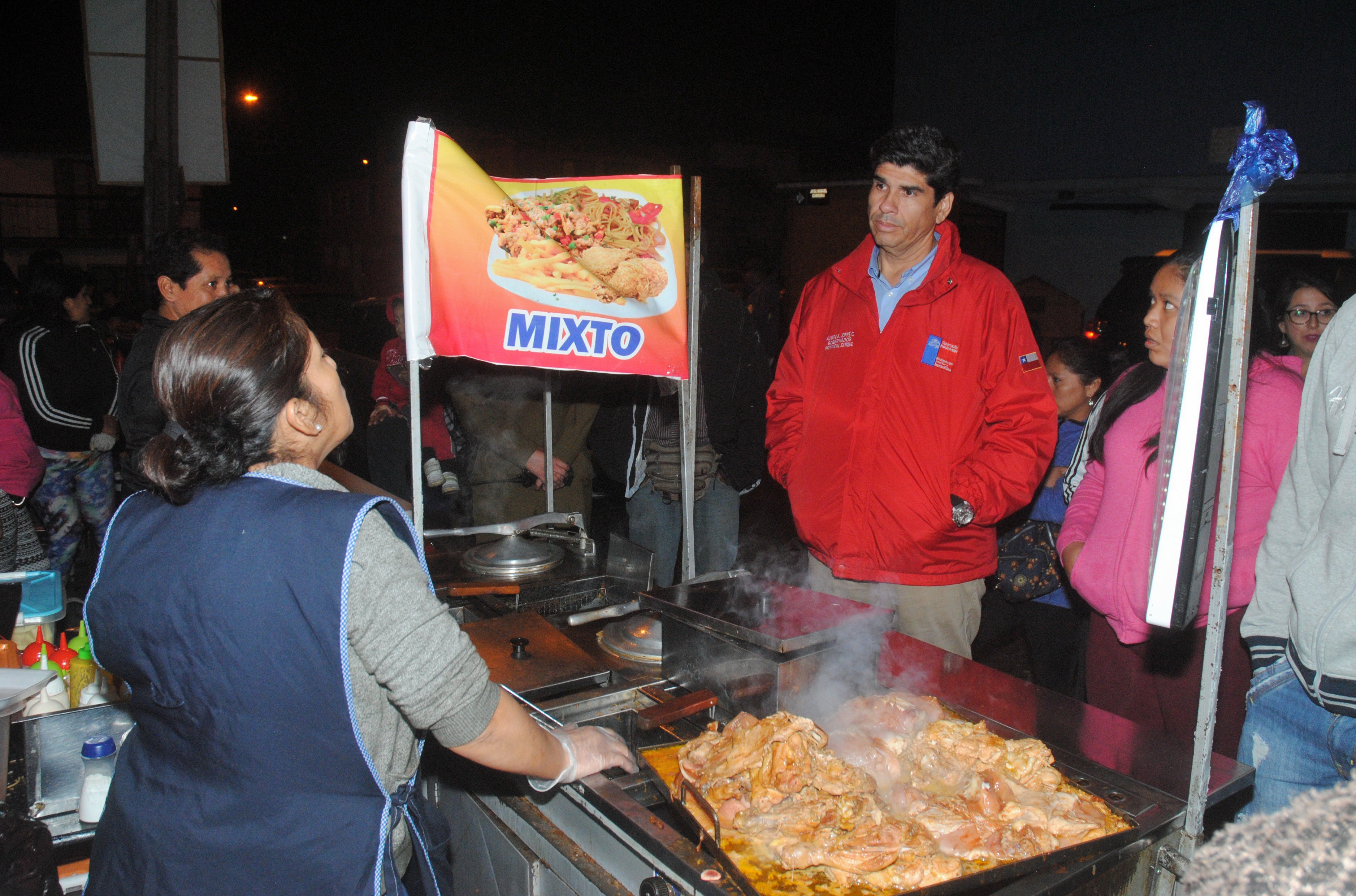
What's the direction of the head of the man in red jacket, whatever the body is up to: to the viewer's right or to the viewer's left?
to the viewer's left

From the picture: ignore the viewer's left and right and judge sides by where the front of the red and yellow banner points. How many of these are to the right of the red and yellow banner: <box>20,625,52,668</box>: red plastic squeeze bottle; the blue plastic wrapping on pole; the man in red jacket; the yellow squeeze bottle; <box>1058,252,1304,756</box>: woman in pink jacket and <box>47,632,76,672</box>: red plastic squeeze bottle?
3

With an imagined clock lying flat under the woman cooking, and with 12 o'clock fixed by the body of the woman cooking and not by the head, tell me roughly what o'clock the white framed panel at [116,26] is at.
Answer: The white framed panel is roughly at 10 o'clock from the woman cooking.

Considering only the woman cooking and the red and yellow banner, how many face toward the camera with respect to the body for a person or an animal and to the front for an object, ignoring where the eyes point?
1

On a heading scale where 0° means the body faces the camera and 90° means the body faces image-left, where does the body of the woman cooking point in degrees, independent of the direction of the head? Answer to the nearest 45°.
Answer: approximately 225°

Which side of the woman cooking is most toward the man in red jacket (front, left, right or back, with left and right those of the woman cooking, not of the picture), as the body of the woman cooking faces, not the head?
front

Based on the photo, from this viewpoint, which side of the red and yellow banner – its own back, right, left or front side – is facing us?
front

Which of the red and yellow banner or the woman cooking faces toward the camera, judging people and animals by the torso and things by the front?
the red and yellow banner

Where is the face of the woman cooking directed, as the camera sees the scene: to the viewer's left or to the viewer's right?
to the viewer's right
